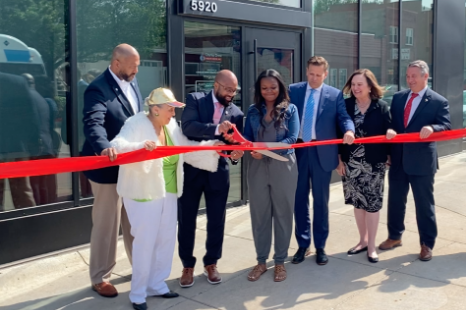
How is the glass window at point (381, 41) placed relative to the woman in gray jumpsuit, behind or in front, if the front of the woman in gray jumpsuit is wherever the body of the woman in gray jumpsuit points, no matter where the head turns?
behind

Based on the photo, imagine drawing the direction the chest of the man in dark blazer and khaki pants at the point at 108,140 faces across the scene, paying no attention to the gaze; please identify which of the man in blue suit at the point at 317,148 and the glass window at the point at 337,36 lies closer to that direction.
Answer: the man in blue suit

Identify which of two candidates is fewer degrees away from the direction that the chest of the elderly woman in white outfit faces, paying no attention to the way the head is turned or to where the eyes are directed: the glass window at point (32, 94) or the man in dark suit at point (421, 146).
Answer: the man in dark suit

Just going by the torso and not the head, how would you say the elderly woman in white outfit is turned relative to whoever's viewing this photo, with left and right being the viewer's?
facing the viewer and to the right of the viewer

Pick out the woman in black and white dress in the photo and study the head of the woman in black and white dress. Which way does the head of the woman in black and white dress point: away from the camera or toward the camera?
toward the camera

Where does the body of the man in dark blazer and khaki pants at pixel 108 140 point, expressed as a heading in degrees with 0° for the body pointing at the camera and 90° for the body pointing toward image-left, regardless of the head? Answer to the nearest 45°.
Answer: approximately 315°

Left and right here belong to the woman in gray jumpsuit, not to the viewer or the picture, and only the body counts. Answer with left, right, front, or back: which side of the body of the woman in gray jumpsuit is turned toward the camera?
front

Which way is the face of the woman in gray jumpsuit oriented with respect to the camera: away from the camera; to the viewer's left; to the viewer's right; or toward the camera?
toward the camera

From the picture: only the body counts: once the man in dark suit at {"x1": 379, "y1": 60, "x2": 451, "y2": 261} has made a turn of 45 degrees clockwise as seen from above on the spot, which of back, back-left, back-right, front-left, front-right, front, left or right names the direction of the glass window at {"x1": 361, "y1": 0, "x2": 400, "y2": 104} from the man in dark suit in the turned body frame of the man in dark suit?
right

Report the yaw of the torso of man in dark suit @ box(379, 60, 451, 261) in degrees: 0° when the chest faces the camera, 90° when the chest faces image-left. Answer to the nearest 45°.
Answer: approximately 45°

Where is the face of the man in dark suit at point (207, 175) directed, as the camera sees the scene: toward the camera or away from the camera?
toward the camera
